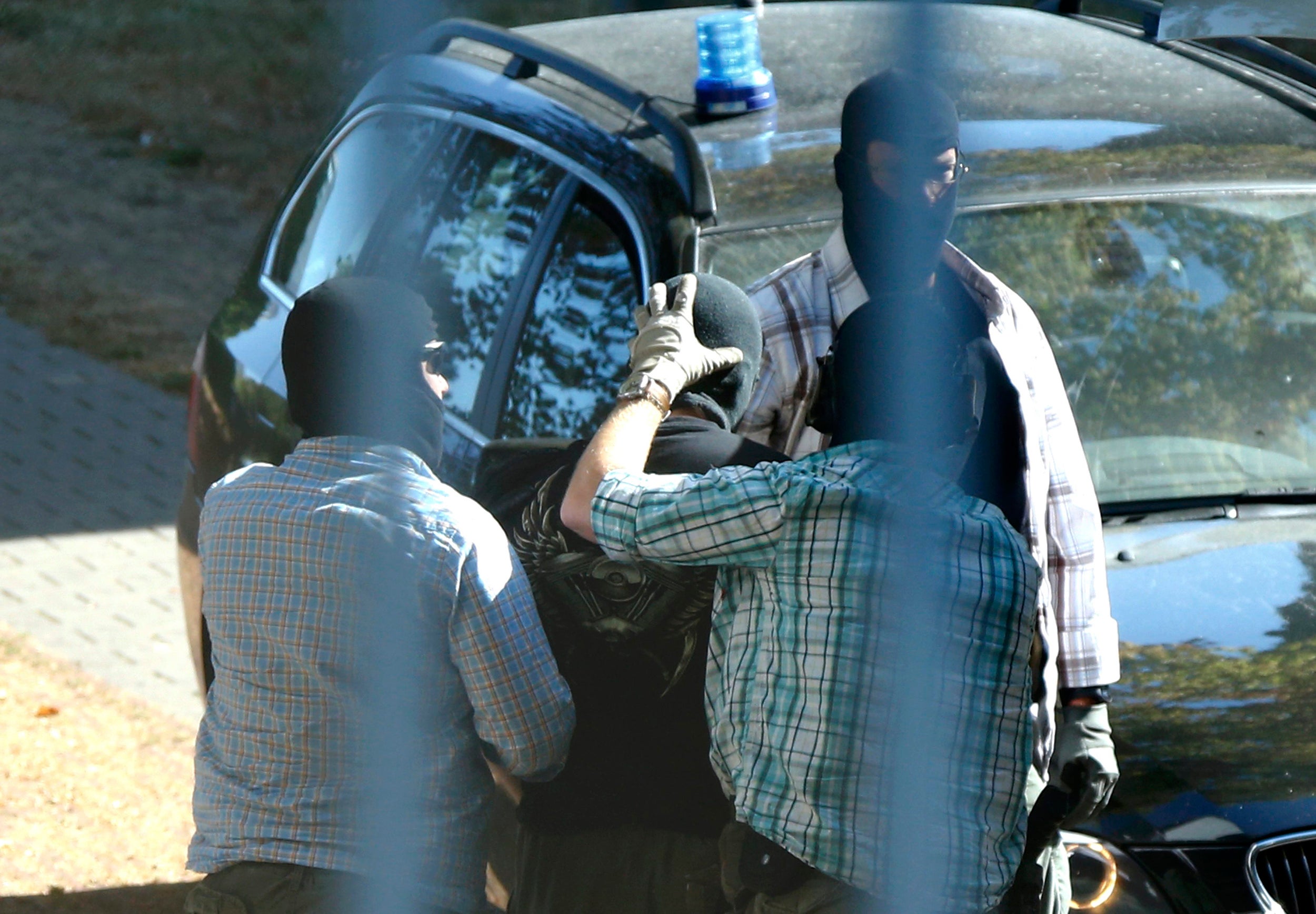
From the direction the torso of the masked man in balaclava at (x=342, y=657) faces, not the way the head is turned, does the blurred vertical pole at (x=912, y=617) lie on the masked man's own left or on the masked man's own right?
on the masked man's own right

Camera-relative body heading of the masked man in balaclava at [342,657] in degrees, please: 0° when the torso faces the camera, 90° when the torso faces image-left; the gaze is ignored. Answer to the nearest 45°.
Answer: approximately 225°

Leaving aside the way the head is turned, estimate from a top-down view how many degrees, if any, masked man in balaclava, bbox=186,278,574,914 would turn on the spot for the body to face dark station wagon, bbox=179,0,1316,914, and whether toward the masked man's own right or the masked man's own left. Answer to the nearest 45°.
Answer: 0° — they already face it

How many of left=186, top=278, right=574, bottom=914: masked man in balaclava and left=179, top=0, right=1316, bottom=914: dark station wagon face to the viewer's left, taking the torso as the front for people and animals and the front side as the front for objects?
0

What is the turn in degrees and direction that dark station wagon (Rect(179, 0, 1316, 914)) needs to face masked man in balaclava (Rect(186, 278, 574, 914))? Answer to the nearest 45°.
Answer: approximately 90° to its right

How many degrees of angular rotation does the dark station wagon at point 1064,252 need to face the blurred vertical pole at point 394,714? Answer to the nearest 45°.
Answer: approximately 90° to its right

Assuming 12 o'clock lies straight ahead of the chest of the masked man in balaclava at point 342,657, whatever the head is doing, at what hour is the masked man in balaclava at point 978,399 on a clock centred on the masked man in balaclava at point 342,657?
the masked man in balaclava at point 978,399 is roughly at 1 o'clock from the masked man in balaclava at point 342,657.

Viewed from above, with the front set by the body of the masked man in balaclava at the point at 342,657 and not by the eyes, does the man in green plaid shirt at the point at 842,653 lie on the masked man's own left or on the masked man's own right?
on the masked man's own right

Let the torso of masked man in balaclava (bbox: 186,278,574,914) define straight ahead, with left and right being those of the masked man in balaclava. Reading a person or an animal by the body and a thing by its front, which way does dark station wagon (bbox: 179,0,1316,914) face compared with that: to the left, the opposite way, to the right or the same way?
to the right
